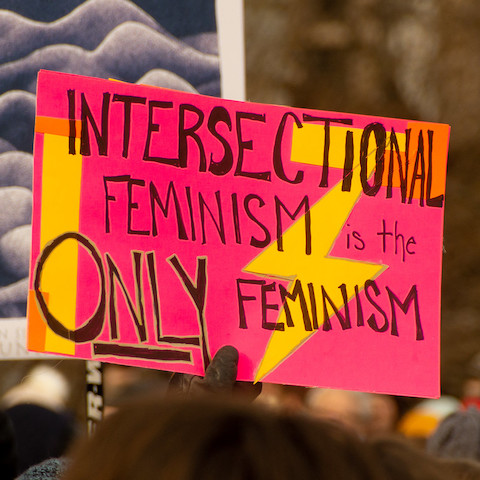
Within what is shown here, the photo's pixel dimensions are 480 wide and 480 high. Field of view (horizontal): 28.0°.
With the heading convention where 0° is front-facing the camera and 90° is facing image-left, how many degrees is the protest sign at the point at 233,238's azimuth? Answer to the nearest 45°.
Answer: approximately 0°
